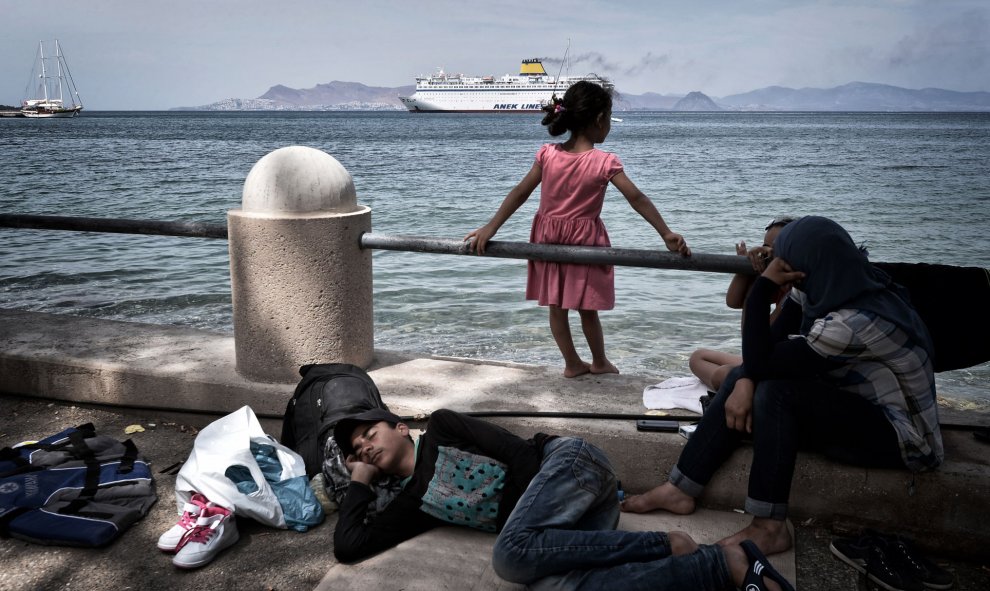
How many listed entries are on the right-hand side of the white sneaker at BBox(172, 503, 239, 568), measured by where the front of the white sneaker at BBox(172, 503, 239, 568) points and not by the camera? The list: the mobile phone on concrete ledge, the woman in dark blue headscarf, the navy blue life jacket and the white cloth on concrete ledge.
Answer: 1

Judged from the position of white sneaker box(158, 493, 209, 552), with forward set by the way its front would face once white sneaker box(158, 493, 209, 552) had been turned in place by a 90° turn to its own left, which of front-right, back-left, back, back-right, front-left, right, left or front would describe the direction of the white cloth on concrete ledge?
front-left

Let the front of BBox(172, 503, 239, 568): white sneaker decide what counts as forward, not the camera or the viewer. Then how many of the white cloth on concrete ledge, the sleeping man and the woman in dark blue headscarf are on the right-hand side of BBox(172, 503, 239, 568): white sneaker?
0

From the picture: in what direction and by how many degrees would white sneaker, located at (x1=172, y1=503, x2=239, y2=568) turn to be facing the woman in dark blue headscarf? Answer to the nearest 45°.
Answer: approximately 135° to its left

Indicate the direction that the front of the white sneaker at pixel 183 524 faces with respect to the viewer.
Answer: facing the viewer and to the left of the viewer

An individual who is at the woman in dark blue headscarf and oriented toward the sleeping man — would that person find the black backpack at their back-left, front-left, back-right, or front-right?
front-right

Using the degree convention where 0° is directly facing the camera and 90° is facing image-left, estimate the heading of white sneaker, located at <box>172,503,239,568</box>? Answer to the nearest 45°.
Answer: approximately 45°

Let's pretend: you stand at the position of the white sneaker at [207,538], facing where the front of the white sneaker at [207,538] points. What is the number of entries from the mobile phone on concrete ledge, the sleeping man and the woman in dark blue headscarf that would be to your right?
0

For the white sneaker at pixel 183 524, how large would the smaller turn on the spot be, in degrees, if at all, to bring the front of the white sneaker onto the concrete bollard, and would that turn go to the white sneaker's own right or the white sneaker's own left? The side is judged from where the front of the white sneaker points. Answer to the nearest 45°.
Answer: approximately 180°

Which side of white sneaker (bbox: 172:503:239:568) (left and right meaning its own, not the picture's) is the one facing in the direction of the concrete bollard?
back

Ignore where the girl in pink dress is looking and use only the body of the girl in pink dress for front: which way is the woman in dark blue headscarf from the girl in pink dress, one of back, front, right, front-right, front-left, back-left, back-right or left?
right

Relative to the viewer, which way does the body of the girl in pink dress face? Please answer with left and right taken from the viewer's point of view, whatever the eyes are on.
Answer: facing away from the viewer and to the right of the viewer

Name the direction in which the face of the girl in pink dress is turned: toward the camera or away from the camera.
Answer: away from the camera

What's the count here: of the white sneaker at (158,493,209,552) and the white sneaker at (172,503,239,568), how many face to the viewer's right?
0

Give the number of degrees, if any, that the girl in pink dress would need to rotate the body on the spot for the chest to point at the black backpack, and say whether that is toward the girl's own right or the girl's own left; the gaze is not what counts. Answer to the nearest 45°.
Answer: approximately 180°

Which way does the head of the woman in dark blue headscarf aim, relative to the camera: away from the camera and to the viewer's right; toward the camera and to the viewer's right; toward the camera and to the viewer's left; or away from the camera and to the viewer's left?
toward the camera and to the viewer's left
